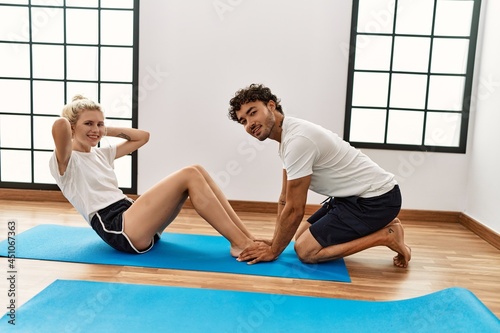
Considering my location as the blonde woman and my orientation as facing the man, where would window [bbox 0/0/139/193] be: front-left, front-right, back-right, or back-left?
back-left

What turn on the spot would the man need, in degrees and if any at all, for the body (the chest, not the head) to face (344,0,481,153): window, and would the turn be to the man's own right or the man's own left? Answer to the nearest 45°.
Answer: approximately 90° to the man's own right

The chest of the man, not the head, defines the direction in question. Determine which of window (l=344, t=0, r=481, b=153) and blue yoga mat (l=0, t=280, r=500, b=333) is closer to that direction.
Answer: the blue yoga mat

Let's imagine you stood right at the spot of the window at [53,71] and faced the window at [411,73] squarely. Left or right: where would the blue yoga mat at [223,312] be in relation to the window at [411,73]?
right

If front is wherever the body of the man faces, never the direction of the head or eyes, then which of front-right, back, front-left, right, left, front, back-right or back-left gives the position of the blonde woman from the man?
front

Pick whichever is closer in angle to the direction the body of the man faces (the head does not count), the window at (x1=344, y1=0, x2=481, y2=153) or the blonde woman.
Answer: the blonde woman

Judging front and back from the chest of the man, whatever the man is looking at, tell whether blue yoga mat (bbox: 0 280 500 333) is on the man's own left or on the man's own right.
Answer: on the man's own left

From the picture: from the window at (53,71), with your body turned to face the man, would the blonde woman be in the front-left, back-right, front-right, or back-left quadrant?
front-right

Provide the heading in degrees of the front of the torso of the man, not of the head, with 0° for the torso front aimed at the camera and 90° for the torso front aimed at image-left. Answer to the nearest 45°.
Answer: approximately 90°

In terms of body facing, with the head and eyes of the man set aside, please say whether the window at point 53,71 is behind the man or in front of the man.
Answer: in front
